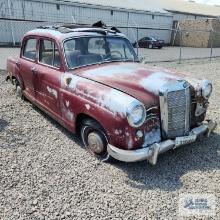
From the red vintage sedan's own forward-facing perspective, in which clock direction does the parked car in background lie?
The parked car in background is roughly at 8 o'clock from the red vintage sedan.

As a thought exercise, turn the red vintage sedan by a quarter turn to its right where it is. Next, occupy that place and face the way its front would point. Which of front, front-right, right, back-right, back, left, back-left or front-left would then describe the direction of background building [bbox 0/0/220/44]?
back-right

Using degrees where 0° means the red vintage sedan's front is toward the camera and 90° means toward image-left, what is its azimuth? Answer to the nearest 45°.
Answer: approximately 315°
